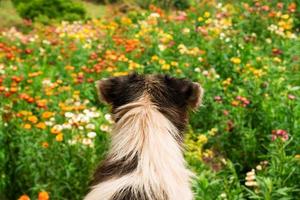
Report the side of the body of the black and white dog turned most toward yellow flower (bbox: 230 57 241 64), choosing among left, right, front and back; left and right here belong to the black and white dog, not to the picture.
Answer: front

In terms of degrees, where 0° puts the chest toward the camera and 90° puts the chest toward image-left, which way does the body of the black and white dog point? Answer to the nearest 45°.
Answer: approximately 180°

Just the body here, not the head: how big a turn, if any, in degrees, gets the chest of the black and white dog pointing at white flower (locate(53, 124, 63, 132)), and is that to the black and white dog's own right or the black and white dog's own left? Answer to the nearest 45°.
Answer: approximately 45° to the black and white dog's own left

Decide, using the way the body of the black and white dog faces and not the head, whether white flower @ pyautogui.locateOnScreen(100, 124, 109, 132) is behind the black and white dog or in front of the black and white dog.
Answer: in front

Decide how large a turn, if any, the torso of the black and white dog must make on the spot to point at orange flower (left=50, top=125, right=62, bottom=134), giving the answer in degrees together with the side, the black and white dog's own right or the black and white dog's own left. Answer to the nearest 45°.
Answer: approximately 45° to the black and white dog's own left

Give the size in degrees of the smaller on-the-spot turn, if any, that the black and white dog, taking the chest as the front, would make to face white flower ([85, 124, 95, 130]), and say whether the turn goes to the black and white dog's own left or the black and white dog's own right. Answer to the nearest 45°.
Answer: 0° — it already faces it

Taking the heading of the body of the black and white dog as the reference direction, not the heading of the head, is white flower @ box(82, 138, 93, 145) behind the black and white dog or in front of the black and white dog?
in front

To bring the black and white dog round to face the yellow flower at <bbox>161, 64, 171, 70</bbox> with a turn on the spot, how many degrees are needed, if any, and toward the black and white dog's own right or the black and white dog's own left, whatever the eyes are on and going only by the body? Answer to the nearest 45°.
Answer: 0° — it already faces it

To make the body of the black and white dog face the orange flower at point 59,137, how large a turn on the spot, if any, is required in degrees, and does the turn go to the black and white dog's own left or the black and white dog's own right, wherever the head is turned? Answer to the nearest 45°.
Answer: approximately 45° to the black and white dog's own left

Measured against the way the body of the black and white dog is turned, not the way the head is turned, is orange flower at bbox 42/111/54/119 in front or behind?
in front
